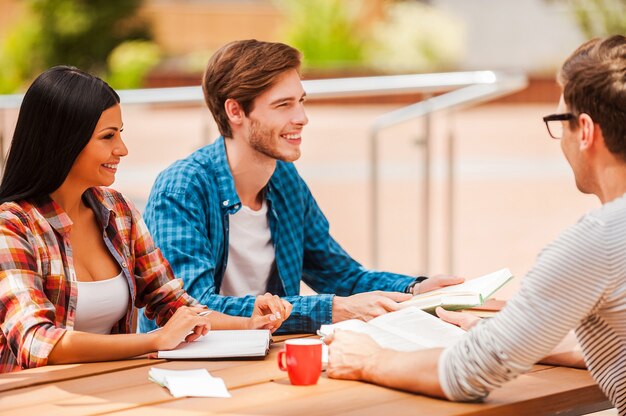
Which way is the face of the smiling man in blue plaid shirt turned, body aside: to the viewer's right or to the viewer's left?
to the viewer's right

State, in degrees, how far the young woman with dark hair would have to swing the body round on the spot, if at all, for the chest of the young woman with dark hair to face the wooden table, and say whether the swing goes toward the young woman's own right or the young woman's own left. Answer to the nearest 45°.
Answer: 0° — they already face it

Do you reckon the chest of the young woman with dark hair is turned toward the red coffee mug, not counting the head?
yes

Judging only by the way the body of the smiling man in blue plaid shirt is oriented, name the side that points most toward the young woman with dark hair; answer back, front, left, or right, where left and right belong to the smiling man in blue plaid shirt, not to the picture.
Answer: right

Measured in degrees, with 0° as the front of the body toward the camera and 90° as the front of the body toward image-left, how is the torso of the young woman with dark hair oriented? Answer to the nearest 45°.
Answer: approximately 315°

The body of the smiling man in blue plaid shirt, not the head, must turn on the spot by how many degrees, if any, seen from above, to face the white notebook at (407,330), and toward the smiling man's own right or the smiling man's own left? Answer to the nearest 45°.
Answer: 0° — they already face it

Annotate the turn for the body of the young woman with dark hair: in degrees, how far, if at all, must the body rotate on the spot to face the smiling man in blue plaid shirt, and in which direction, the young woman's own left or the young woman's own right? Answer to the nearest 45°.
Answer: approximately 90° to the young woman's own left
